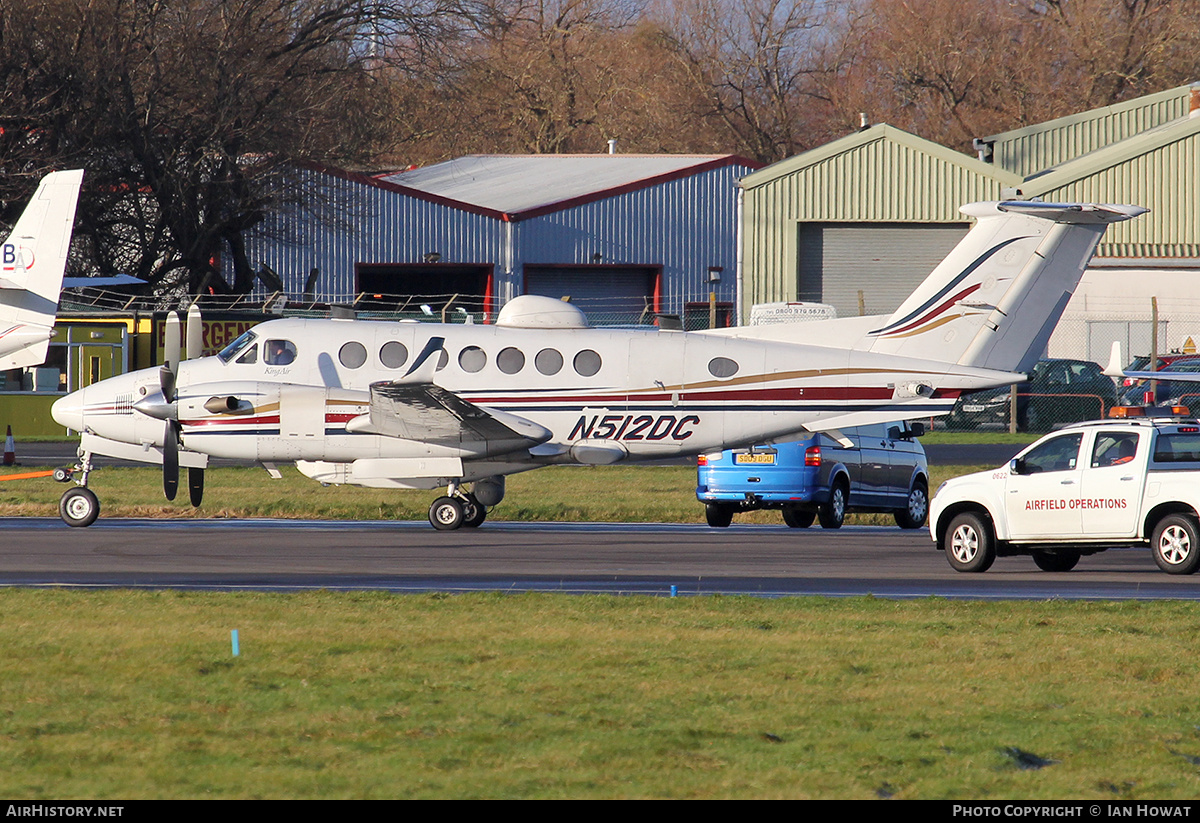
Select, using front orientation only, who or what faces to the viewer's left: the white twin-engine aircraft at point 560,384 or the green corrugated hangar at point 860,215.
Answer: the white twin-engine aircraft

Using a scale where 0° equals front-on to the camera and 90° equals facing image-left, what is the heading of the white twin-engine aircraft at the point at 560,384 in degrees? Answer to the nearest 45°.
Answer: approximately 90°

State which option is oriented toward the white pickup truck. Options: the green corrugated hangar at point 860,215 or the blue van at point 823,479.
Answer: the green corrugated hangar

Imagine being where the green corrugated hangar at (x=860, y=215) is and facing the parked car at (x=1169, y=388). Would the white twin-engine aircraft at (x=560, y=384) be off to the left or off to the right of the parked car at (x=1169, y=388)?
right

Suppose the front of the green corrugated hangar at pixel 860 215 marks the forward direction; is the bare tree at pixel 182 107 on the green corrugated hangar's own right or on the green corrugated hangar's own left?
on the green corrugated hangar's own right

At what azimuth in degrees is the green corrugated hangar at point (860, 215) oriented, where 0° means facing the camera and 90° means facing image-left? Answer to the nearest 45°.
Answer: approximately 0°

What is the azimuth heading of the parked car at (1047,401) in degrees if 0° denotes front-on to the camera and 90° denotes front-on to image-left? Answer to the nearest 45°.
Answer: approximately 45°

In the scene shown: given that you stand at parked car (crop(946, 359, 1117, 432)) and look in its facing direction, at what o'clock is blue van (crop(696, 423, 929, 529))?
blue van (crop(696, 423, 929, 529)) is roughly at 11 o'clock from parked car (crop(946, 359, 1117, 432)).

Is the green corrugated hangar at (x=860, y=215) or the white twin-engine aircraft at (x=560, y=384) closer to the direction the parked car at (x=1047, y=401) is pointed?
the white twin-engine aircraft

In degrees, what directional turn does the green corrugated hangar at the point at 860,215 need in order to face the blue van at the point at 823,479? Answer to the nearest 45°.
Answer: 0° — it already faces it

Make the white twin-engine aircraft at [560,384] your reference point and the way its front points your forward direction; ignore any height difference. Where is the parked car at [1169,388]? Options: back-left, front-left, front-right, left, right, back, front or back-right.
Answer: back-right

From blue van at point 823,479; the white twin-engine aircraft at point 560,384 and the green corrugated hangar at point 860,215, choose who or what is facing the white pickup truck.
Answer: the green corrugated hangar
